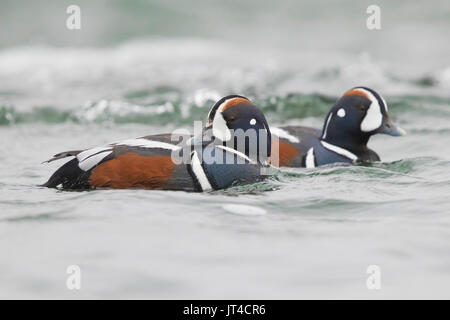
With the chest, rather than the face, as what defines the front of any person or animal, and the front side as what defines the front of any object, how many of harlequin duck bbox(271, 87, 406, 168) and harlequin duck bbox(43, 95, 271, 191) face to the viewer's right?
2

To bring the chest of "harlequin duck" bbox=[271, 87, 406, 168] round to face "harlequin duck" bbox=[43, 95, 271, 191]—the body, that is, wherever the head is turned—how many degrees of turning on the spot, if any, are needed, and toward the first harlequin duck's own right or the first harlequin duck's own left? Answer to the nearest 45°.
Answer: approximately 135° to the first harlequin duck's own right

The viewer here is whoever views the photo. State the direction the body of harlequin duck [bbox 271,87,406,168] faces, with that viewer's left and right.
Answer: facing to the right of the viewer

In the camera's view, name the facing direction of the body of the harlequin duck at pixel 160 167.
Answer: to the viewer's right

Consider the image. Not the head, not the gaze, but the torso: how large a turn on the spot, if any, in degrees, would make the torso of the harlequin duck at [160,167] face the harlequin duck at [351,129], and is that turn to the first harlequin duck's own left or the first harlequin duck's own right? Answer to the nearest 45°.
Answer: approximately 45° to the first harlequin duck's own left
